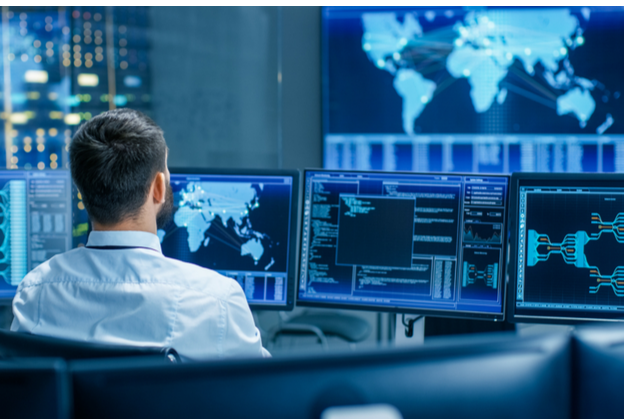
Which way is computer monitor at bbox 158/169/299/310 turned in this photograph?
toward the camera

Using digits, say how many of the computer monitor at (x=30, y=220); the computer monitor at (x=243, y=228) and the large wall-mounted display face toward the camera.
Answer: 3

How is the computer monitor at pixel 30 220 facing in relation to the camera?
toward the camera

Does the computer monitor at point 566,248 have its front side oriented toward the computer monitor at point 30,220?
no

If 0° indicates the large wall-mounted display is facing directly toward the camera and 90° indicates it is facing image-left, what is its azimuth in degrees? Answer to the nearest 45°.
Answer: approximately 0°

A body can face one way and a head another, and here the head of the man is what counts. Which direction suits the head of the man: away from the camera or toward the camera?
away from the camera

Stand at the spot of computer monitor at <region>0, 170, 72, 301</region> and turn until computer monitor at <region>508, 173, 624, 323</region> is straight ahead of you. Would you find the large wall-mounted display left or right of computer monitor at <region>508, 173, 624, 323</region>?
left

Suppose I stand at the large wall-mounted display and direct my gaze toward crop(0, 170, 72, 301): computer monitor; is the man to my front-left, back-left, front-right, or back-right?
front-left

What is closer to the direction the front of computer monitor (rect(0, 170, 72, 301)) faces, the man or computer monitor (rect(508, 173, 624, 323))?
the man

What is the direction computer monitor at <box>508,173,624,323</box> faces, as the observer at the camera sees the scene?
facing the viewer

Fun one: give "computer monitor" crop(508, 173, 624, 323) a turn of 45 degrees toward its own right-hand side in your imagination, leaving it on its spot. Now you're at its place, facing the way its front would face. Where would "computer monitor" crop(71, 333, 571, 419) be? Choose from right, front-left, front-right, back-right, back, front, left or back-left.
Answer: front-left

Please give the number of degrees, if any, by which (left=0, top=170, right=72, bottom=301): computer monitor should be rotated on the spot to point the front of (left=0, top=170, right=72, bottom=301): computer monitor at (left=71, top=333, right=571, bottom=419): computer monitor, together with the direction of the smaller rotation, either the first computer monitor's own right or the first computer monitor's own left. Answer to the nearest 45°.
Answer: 0° — it already faces it

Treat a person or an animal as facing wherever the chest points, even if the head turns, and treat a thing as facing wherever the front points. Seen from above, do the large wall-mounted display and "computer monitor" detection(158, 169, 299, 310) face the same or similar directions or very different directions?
same or similar directions

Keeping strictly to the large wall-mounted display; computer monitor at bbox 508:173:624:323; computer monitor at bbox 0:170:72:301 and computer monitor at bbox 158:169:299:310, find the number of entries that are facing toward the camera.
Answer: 4

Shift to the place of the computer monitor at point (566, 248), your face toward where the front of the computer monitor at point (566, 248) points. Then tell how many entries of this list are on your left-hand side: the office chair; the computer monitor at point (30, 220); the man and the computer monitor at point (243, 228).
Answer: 0
